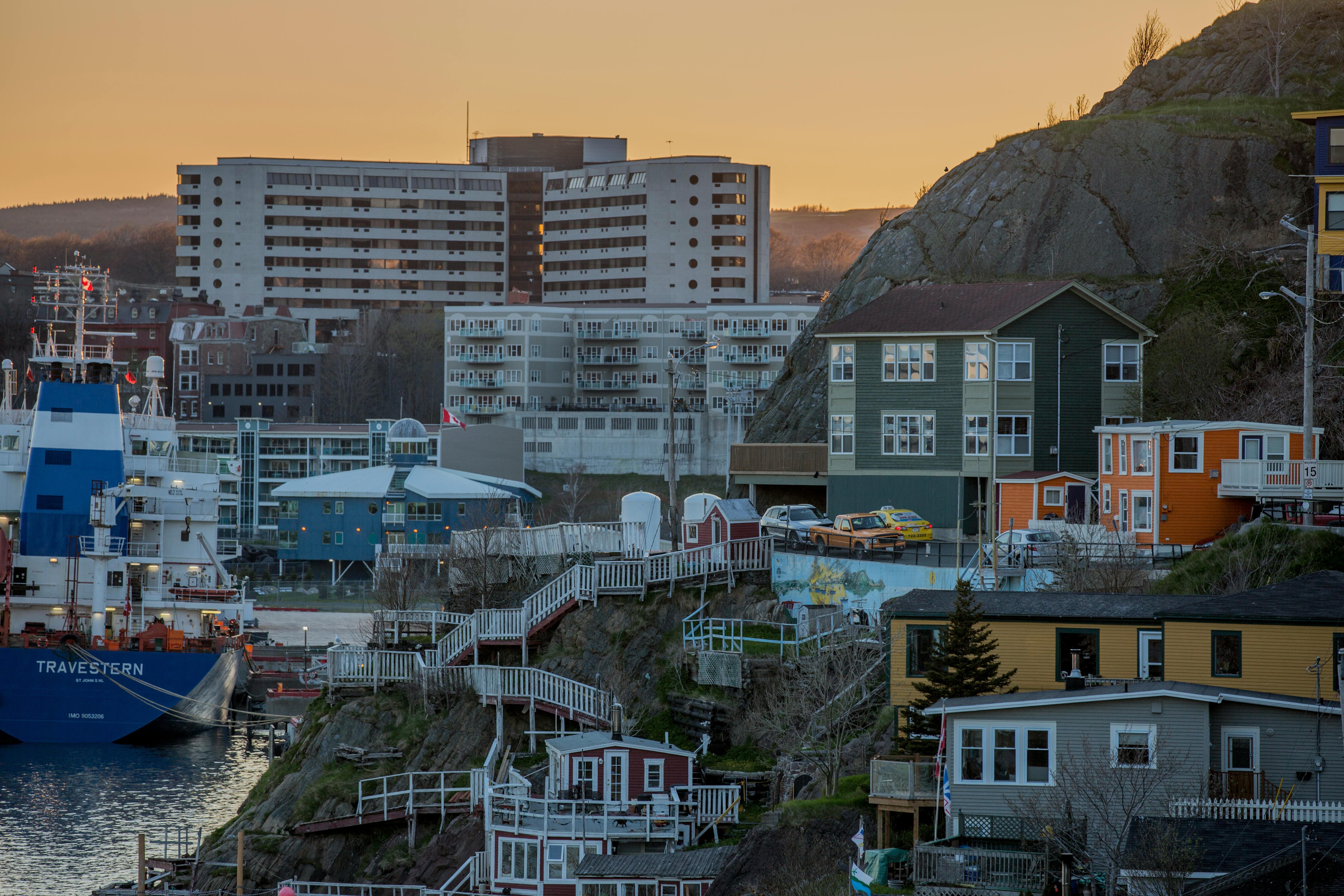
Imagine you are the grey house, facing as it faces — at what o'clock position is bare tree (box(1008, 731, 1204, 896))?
The bare tree is roughly at 1 o'clock from the grey house.

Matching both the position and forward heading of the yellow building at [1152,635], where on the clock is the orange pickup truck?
The orange pickup truck is roughly at 5 o'clock from the yellow building.

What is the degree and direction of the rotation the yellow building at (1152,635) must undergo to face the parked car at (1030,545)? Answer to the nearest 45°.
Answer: approximately 180°

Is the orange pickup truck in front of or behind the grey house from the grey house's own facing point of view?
behind

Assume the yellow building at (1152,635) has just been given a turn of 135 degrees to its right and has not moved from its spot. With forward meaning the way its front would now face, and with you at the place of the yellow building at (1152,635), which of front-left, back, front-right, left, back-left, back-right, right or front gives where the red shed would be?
front

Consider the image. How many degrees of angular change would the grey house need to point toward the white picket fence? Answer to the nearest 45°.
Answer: approximately 45° to its left

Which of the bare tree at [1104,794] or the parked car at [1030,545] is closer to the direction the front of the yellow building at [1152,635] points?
the bare tree

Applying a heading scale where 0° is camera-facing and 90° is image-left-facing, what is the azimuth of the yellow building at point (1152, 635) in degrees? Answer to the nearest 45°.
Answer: approximately 0°

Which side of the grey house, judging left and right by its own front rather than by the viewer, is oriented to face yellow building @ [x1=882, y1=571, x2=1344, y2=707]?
back

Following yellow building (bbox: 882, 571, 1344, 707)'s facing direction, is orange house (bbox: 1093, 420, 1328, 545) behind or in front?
behind

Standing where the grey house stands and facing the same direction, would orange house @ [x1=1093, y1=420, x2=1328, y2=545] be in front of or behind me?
behind

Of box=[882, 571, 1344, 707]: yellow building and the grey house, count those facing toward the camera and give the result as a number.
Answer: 2
